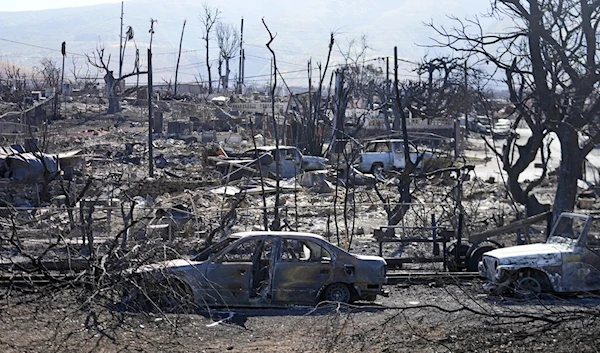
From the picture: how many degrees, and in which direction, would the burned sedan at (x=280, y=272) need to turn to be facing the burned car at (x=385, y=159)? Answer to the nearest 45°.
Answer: approximately 90° to its right

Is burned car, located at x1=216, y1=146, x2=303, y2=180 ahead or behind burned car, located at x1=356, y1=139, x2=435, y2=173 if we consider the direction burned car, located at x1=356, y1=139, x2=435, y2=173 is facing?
behind

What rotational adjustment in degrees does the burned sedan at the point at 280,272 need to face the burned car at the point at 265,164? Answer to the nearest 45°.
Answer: approximately 90° to its right

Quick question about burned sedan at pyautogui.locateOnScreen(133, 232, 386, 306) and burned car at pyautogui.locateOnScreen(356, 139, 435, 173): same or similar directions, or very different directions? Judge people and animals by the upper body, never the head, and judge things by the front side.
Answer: very different directions

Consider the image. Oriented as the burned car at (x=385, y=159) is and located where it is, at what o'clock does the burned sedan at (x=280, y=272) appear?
The burned sedan is roughly at 3 o'clock from the burned car.

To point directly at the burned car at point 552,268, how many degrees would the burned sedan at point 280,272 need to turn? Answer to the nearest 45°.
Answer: approximately 180°

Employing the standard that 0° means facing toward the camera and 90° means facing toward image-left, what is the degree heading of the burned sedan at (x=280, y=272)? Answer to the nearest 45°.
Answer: approximately 90°

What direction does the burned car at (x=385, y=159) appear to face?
to the viewer's right

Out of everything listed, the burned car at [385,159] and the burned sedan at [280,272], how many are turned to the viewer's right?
1

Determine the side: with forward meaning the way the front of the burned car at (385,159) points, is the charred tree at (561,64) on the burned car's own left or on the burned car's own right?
on the burned car's own right
